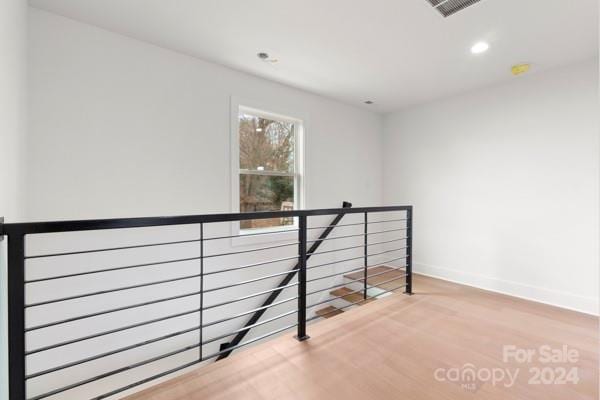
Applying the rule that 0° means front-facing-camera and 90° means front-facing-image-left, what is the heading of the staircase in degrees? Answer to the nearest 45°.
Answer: approximately 45°

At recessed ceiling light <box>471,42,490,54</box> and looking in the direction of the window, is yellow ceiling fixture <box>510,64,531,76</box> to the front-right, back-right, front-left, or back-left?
back-right
